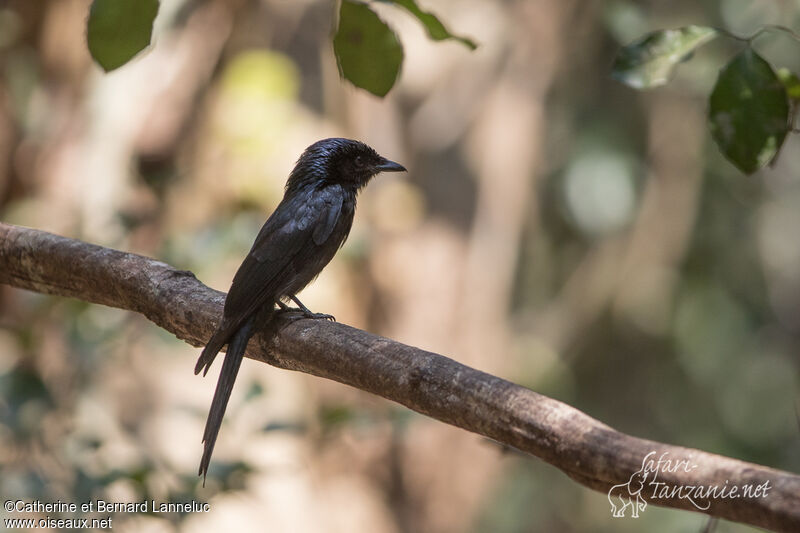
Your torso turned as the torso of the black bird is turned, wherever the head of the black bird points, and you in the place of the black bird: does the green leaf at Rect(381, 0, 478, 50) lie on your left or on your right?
on your right

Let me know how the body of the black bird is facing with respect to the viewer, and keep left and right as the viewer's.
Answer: facing to the right of the viewer

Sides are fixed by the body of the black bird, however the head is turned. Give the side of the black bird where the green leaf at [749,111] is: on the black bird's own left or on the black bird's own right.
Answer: on the black bird's own right
